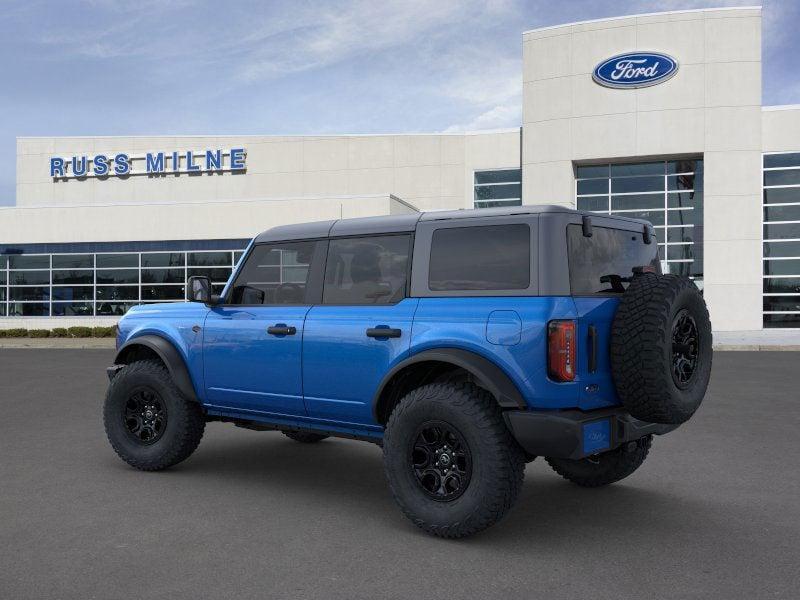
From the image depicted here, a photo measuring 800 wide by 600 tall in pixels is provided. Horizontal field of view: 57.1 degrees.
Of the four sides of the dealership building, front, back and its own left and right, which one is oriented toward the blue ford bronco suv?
front

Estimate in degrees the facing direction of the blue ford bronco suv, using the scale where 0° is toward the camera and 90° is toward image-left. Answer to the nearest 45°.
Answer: approximately 135°

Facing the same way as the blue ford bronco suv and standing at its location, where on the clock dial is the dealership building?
The dealership building is roughly at 2 o'clock from the blue ford bronco suv.

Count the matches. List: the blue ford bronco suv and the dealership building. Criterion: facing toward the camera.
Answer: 1

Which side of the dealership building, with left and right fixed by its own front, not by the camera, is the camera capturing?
front

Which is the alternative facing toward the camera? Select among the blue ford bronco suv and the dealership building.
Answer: the dealership building
